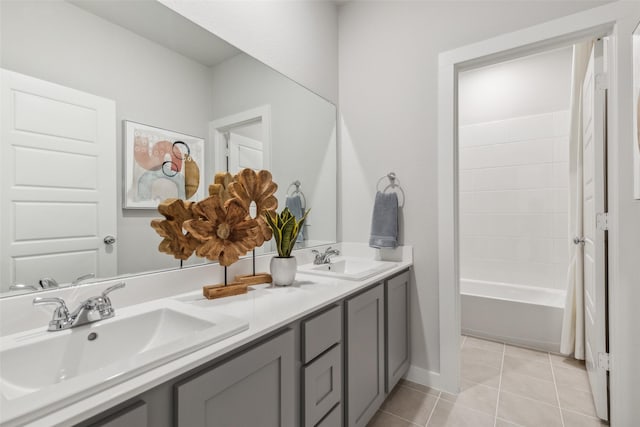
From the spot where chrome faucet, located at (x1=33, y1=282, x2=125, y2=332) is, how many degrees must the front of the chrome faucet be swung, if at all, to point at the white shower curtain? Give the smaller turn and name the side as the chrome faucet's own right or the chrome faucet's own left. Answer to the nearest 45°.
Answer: approximately 45° to the chrome faucet's own left

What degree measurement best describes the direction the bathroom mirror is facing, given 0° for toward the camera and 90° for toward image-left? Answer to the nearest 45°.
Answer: approximately 315°

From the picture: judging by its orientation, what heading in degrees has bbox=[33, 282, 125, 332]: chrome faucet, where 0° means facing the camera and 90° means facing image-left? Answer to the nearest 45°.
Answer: approximately 315°

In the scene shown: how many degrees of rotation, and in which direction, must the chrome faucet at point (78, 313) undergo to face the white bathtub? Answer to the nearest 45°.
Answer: approximately 45° to its left

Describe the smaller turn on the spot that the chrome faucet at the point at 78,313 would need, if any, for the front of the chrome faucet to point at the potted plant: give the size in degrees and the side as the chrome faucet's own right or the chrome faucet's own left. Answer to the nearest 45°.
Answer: approximately 45° to the chrome faucet's own left

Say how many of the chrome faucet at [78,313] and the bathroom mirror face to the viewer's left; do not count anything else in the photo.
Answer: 0

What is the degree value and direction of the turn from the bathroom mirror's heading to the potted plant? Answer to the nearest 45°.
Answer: approximately 45° to its left

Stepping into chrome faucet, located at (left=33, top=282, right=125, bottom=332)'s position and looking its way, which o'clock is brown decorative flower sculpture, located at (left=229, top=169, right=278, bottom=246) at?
The brown decorative flower sculpture is roughly at 10 o'clock from the chrome faucet.

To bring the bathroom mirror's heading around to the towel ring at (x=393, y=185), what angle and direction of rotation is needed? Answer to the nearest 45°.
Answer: approximately 45° to its left

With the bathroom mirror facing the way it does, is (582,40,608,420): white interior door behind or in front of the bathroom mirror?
in front
